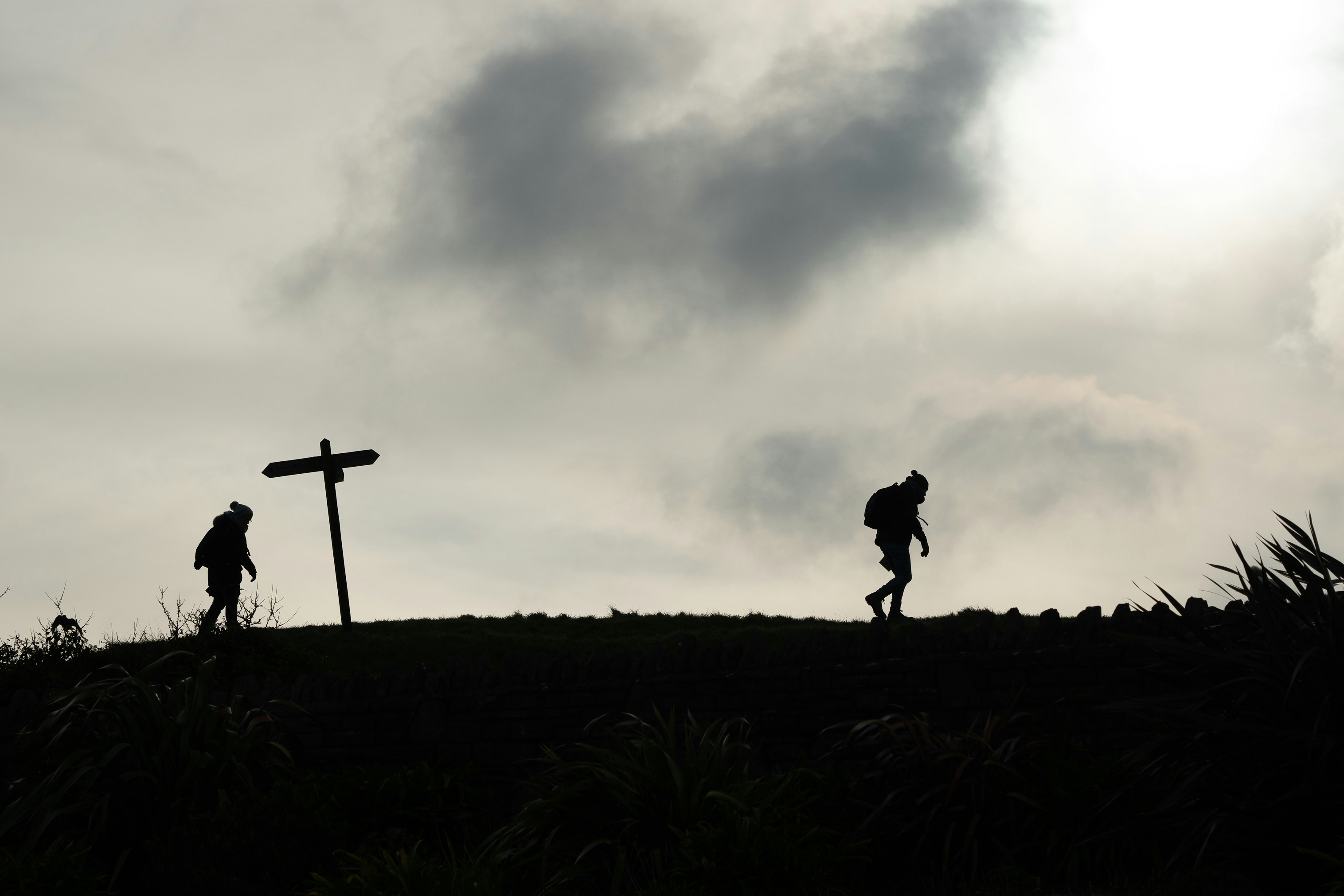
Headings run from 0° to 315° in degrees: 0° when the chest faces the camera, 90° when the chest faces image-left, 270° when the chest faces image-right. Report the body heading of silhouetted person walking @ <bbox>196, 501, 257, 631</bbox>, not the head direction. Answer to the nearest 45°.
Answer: approximately 270°

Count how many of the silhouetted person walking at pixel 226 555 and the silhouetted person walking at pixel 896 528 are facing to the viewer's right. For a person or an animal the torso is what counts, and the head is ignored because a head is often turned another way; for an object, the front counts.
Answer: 2

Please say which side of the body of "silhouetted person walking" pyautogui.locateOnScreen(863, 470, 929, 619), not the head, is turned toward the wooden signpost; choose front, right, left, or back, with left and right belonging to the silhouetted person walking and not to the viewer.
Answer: back

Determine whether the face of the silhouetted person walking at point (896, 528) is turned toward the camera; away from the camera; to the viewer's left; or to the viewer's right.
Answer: to the viewer's right

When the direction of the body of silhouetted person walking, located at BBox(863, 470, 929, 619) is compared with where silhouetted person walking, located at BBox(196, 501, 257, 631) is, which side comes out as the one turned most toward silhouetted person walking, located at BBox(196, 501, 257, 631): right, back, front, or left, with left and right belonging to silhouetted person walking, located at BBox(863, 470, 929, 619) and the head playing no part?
back

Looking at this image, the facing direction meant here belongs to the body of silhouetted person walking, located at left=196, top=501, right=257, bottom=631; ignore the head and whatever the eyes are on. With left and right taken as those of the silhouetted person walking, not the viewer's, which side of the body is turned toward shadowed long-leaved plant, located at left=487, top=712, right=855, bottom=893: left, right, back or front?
right

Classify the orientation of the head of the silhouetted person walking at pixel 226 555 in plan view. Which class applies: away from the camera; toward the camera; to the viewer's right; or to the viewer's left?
to the viewer's right

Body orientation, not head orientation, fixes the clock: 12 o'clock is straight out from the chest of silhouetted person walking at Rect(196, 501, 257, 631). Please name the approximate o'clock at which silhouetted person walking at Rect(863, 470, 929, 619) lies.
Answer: silhouetted person walking at Rect(863, 470, 929, 619) is roughly at 1 o'clock from silhouetted person walking at Rect(196, 501, 257, 631).

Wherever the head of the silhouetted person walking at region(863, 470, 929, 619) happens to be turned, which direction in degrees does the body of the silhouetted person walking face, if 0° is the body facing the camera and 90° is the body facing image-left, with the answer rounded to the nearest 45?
approximately 270°
